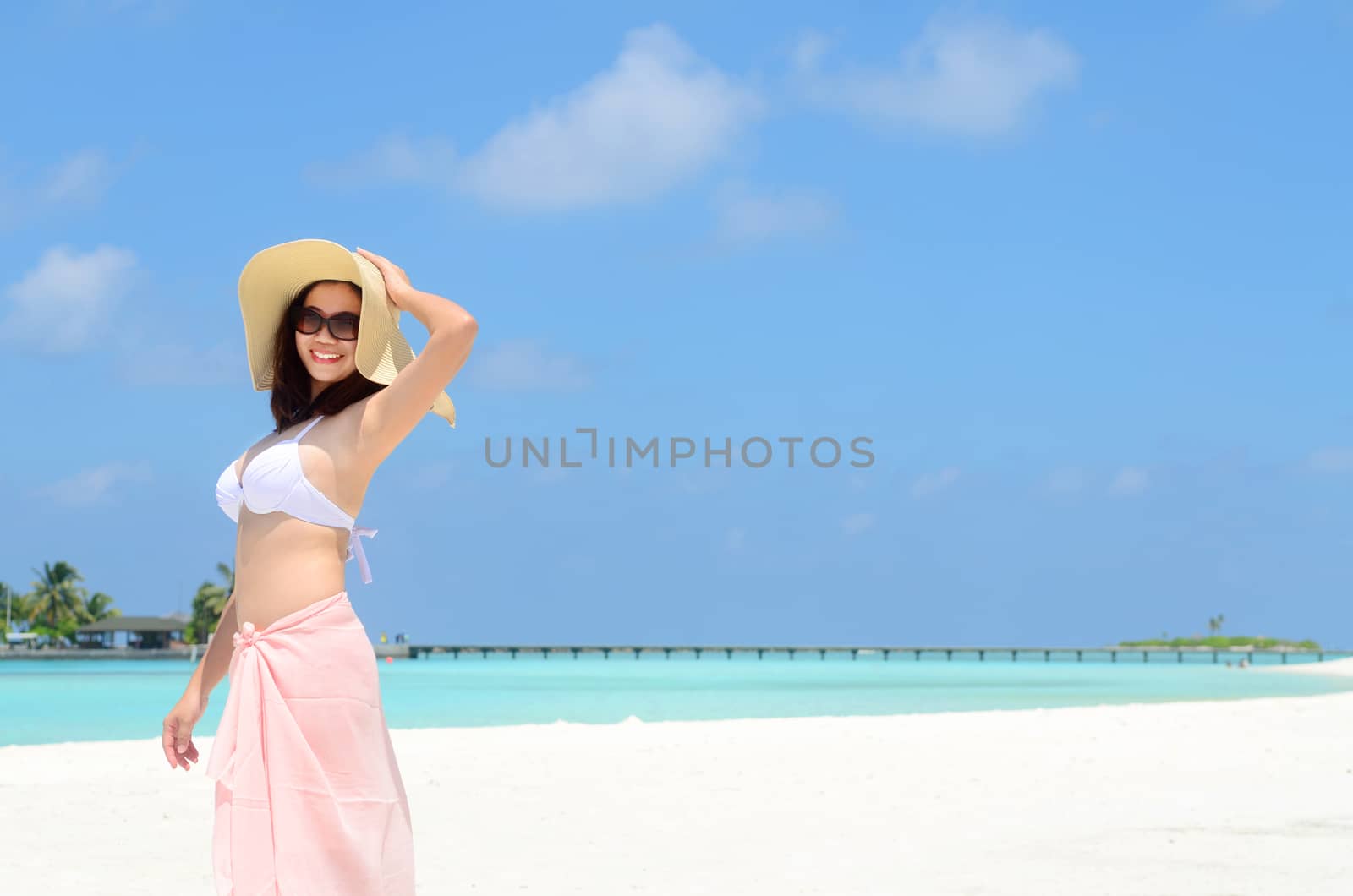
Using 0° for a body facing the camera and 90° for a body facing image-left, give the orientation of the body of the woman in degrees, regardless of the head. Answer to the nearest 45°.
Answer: approximately 45°
